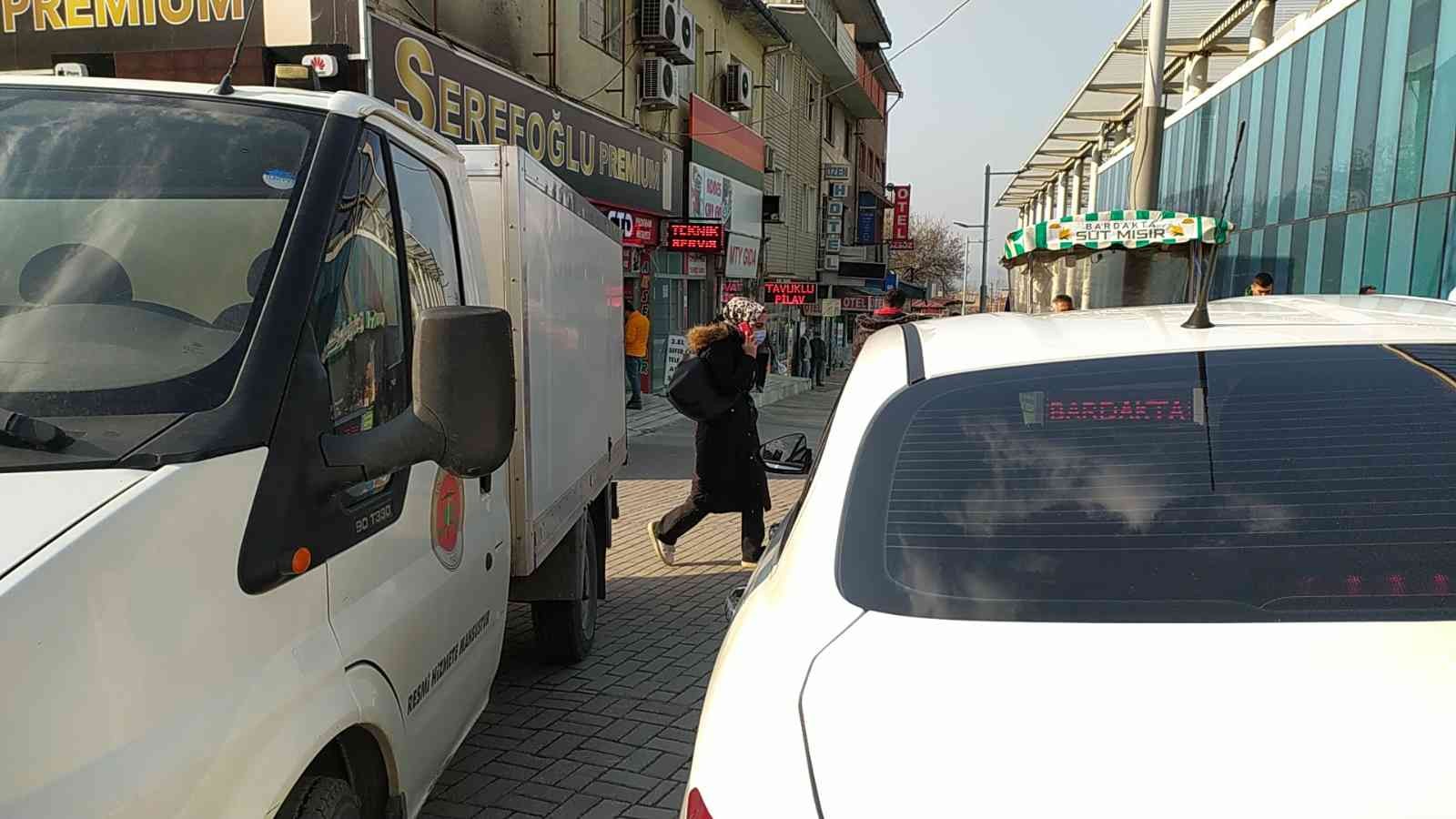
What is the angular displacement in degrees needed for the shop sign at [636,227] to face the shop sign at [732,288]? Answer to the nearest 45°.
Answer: approximately 135° to its left

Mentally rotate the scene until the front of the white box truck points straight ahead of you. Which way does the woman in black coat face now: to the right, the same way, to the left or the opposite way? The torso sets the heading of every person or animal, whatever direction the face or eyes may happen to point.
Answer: to the left

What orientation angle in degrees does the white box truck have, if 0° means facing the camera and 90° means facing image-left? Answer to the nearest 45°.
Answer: approximately 45°

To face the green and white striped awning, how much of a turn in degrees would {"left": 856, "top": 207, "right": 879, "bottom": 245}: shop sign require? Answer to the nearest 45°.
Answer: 0° — it already faces it

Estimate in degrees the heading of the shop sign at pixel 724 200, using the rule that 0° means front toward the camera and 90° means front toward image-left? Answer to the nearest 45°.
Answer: approximately 315°
